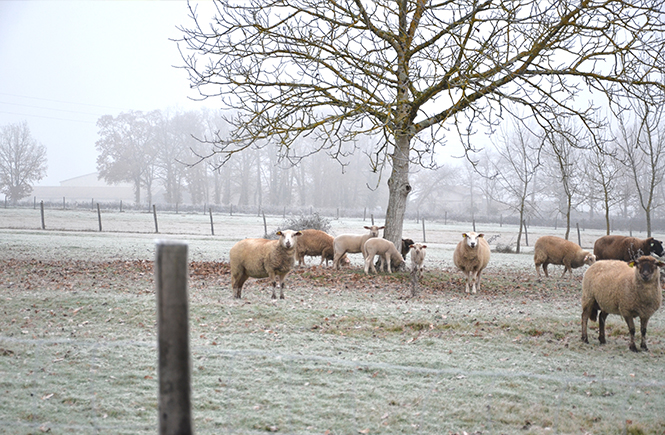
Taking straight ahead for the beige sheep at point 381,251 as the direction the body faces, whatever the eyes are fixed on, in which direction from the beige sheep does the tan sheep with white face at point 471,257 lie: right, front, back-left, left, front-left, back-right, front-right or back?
front-right

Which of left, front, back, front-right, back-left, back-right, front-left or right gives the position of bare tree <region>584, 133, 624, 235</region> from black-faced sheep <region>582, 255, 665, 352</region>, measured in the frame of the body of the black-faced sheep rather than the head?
back-left

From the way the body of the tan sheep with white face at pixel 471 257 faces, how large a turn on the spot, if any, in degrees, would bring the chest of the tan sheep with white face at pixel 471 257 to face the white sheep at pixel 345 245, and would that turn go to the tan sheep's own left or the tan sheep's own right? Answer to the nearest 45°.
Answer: approximately 135° to the tan sheep's own right

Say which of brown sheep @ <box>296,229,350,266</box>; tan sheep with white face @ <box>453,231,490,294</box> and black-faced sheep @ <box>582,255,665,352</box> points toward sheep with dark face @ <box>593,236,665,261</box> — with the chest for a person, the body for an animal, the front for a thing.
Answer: the brown sheep

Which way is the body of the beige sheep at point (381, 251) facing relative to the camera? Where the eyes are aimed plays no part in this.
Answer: to the viewer's right

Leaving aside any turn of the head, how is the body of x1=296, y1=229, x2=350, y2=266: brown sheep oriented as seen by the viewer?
to the viewer's right

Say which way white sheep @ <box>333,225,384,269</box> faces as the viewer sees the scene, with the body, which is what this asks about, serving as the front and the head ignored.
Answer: to the viewer's right

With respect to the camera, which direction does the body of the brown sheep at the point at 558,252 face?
to the viewer's right

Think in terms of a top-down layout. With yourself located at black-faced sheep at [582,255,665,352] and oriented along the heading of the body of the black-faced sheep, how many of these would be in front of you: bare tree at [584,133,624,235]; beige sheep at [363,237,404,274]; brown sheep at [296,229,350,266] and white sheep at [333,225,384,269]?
0

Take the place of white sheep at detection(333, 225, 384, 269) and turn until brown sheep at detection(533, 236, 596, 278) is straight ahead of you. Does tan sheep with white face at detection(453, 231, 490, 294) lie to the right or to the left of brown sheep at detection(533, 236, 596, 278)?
right

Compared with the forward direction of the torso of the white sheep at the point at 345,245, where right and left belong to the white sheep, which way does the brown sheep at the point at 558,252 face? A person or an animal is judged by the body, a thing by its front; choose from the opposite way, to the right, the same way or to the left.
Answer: the same way

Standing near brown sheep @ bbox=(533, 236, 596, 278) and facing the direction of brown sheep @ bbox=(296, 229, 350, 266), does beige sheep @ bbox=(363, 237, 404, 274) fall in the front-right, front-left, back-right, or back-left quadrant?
front-left

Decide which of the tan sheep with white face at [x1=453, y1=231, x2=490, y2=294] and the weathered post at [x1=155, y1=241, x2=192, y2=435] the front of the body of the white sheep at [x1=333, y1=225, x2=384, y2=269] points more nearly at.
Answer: the tan sheep with white face

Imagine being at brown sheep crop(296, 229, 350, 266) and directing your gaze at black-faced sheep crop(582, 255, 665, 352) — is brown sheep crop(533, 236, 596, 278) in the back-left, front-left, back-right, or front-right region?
front-left

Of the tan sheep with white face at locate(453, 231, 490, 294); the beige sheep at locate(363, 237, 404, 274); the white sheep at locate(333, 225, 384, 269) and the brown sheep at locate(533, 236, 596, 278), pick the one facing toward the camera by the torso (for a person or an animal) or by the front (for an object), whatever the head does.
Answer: the tan sheep with white face at locate(453, 231, 490, 294)

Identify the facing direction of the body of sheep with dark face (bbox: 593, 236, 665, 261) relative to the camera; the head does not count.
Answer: to the viewer's right

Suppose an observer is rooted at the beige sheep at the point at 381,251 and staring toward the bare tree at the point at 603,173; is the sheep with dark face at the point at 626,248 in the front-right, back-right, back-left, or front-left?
front-right

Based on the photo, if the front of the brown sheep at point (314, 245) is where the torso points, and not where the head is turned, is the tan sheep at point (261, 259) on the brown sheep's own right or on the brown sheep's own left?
on the brown sheep's own right

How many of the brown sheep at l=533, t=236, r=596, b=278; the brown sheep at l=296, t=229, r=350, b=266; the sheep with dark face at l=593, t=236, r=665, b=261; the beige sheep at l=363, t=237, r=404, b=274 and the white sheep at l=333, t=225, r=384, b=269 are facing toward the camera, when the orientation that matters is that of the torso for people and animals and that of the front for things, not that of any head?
0
